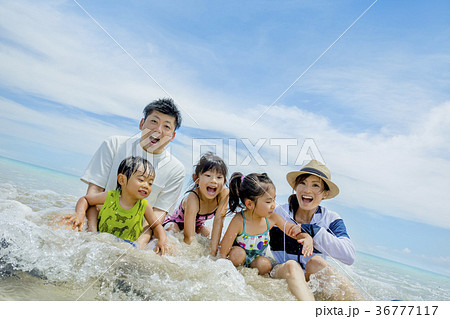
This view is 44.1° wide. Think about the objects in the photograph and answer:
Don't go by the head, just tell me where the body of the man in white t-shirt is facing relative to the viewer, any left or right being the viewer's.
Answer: facing the viewer

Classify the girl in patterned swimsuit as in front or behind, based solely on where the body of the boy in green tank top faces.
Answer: in front

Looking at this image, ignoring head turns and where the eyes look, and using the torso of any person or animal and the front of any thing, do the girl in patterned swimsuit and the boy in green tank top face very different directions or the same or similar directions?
same or similar directions

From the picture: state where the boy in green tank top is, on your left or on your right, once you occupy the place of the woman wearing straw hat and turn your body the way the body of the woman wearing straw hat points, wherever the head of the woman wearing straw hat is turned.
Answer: on your right

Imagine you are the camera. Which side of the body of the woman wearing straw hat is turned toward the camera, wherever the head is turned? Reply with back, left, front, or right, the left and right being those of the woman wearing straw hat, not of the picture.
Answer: front

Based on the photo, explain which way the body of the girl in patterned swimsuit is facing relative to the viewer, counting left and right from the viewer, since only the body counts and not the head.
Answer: facing the viewer and to the right of the viewer

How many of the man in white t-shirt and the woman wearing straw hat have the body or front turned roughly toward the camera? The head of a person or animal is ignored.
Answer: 2

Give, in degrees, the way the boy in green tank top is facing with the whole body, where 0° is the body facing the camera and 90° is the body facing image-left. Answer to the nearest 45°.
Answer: approximately 315°

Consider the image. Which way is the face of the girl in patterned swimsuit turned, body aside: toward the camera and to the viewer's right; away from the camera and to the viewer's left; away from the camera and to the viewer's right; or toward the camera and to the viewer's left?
toward the camera and to the viewer's right

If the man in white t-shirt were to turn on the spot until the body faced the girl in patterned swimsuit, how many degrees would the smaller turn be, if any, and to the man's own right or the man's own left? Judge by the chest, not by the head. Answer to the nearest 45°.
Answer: approximately 45° to the man's own left

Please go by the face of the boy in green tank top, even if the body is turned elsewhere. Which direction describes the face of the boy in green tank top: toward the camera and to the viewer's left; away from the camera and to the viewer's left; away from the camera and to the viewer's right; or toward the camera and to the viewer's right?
toward the camera and to the viewer's right
